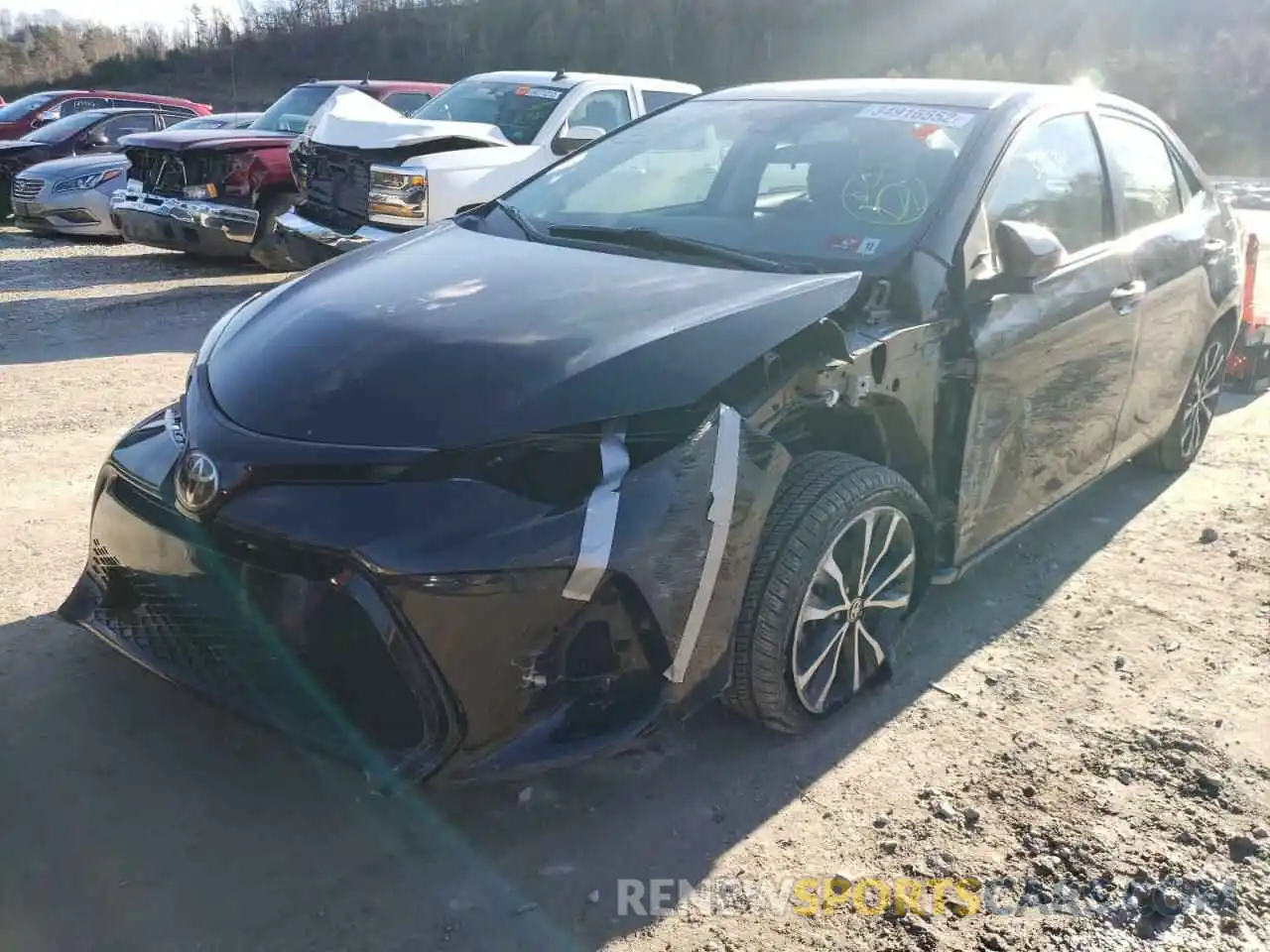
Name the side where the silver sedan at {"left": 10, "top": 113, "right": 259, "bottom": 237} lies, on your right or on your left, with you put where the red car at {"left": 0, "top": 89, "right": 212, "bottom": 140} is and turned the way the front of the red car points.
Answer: on your left

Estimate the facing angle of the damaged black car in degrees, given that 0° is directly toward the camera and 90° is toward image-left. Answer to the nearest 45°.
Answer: approximately 45°

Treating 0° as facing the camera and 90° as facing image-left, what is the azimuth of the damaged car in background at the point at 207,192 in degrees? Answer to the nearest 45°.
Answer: approximately 45°

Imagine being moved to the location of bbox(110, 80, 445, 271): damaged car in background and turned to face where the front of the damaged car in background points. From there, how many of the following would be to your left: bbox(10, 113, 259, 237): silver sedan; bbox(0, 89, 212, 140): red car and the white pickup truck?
1

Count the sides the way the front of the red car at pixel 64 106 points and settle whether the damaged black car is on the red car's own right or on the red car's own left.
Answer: on the red car's own left

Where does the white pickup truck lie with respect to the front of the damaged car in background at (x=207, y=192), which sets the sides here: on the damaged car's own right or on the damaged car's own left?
on the damaged car's own left

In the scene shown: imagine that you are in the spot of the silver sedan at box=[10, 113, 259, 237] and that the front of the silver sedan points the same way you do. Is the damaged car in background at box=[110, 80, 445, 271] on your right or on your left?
on your left

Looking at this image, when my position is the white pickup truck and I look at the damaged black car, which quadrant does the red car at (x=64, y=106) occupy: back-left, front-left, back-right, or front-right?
back-right

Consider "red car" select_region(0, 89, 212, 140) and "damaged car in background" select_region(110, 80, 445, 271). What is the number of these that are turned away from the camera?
0

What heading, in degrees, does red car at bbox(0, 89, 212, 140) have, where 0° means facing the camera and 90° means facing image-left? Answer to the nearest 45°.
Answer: approximately 45°
